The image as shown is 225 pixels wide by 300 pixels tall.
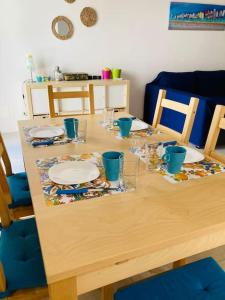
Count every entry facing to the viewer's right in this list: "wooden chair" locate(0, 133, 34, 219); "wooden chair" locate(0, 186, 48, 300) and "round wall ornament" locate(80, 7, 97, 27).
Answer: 2

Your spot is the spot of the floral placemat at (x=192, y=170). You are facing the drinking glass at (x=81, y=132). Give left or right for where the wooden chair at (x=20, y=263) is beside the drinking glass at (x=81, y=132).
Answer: left

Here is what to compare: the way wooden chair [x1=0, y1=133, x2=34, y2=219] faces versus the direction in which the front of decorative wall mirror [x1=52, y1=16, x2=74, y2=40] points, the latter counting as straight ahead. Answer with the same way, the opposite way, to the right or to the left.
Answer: to the left

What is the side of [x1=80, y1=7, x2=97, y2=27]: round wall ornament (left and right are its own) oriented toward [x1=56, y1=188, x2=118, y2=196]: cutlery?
front

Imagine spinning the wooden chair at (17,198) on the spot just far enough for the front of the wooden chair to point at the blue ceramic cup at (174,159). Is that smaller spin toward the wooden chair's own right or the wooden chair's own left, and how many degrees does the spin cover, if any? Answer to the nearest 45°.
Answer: approximately 45° to the wooden chair's own right

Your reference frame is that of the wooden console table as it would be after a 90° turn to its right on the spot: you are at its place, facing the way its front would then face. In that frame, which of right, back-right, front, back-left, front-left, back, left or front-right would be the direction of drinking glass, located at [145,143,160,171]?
left

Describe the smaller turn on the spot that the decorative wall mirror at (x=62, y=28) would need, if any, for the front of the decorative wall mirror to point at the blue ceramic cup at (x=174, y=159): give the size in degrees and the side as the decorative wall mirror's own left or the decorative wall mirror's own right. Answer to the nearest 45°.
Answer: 0° — it already faces it

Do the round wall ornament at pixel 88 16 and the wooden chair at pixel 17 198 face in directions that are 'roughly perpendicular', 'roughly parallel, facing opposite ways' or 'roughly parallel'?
roughly perpendicular

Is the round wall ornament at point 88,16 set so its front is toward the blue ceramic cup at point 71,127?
yes

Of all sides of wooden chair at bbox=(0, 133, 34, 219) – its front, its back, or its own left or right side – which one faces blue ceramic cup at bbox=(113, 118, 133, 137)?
front

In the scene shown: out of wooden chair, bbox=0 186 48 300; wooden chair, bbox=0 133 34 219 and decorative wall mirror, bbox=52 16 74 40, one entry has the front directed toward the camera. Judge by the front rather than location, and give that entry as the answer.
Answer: the decorative wall mirror

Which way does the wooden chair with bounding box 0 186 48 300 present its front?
to the viewer's right

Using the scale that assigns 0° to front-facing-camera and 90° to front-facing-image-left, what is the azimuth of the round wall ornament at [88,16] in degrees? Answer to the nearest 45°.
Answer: approximately 0°

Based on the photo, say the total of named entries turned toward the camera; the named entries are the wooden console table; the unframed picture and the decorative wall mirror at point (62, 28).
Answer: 3

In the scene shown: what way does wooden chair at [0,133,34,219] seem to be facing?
to the viewer's right

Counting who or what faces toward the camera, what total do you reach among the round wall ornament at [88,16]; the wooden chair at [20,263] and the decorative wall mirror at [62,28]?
2
